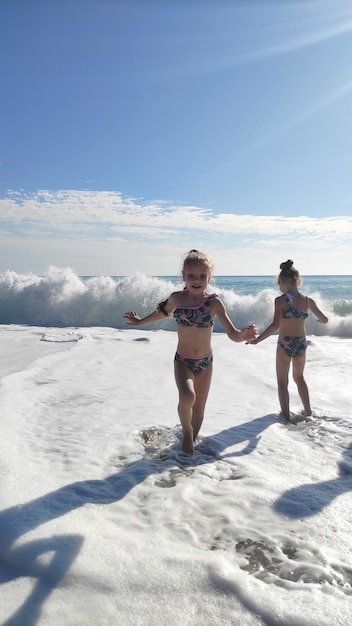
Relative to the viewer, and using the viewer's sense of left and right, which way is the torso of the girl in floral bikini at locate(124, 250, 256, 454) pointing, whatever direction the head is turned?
facing the viewer

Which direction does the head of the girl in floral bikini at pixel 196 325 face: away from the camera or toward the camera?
toward the camera

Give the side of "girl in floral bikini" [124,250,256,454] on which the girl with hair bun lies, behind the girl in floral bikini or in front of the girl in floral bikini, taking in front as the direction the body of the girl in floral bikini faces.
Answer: behind
